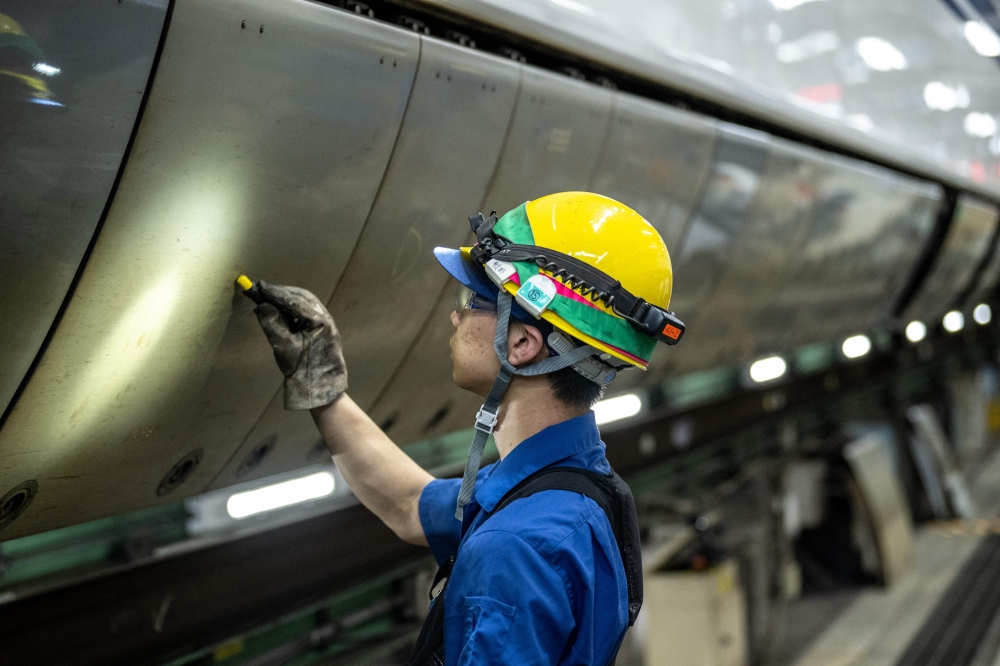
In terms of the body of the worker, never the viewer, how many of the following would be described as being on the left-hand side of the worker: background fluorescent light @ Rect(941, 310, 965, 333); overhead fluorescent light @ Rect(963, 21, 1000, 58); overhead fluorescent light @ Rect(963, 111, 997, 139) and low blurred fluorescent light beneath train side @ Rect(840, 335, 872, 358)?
0

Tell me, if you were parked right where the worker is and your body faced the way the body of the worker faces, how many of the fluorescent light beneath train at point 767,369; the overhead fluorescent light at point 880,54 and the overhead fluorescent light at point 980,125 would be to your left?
0

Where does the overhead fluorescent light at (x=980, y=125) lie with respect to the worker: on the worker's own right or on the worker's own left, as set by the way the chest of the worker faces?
on the worker's own right

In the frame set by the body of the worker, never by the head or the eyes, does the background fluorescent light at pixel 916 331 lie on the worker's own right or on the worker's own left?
on the worker's own right

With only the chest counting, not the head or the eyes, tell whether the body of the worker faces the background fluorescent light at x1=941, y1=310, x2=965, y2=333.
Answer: no

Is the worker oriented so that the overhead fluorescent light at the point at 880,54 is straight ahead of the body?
no

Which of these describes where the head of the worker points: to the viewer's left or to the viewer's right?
to the viewer's left

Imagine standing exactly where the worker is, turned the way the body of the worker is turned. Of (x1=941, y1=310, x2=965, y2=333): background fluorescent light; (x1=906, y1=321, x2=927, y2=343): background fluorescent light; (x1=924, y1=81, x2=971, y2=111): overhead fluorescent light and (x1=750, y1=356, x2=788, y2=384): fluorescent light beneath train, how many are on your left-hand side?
0

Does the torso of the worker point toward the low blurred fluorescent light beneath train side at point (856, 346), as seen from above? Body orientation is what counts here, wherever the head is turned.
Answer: no

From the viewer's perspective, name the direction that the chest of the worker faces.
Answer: to the viewer's left
